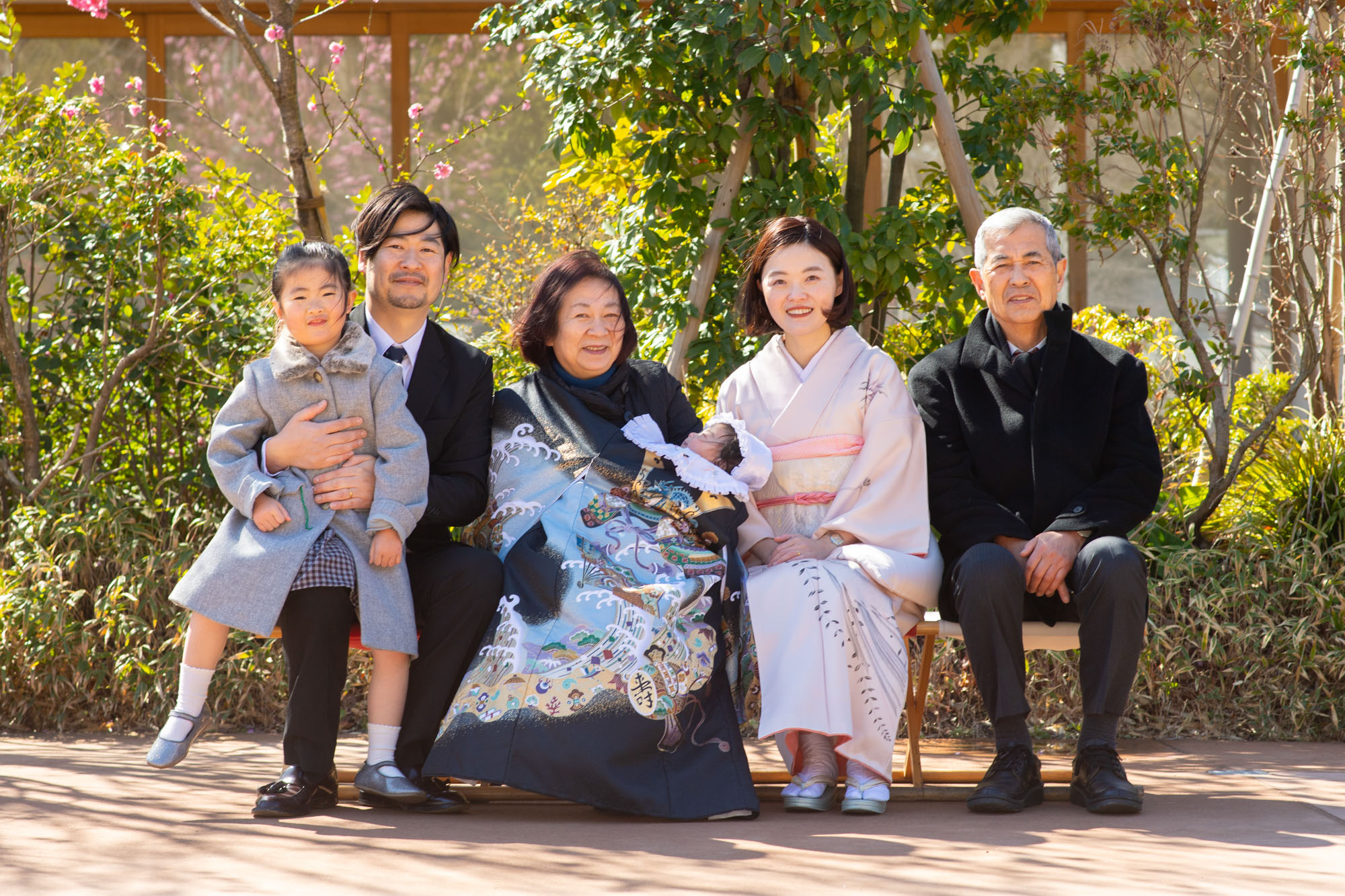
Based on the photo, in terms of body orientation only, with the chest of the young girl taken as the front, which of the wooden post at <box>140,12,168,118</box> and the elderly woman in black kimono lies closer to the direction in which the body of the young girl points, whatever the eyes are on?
the elderly woman in black kimono

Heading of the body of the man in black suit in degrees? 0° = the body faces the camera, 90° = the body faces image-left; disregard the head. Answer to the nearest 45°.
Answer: approximately 0°

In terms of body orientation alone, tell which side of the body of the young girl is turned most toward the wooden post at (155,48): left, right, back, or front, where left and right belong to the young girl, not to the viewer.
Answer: back

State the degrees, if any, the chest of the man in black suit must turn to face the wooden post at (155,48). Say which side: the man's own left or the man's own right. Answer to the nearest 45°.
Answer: approximately 180°

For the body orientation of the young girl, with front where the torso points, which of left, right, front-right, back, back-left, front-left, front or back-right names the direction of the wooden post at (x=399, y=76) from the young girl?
back

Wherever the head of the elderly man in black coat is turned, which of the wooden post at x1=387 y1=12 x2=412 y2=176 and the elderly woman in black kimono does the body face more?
the elderly woman in black kimono

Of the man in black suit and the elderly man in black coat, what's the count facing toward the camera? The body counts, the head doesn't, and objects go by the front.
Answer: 2

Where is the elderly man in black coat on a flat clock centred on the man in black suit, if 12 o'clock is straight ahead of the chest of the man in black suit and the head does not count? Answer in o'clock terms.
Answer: The elderly man in black coat is roughly at 9 o'clock from the man in black suit.

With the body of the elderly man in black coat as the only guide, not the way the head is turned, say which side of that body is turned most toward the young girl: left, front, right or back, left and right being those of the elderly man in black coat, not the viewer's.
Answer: right
